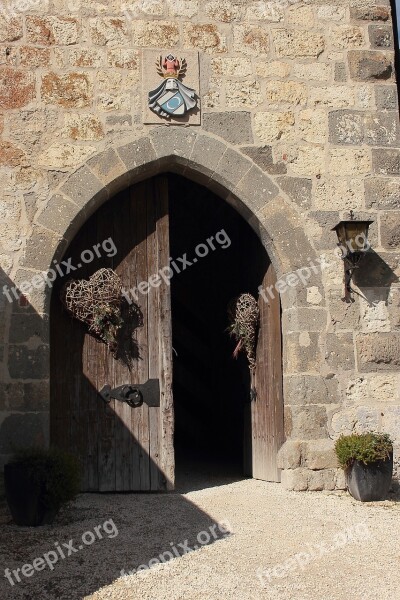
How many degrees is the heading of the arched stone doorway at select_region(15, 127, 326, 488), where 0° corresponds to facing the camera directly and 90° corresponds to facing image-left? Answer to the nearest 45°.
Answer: approximately 0°

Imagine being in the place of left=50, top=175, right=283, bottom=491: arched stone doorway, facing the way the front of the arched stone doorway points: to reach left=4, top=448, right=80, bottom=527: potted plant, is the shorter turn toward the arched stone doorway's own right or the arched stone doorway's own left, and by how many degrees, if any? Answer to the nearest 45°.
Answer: approximately 45° to the arched stone doorway's own right

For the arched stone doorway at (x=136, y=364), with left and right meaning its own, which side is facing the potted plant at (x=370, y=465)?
left

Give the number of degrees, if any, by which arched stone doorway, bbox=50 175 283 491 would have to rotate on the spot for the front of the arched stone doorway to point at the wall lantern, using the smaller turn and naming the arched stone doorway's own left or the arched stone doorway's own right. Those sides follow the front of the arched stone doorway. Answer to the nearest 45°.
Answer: approximately 90° to the arched stone doorway's own left

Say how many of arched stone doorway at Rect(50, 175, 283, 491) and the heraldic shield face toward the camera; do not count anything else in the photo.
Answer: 2

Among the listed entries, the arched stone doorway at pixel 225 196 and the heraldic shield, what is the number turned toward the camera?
2

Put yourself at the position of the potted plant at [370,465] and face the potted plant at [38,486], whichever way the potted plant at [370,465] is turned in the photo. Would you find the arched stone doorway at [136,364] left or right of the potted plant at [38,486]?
right
